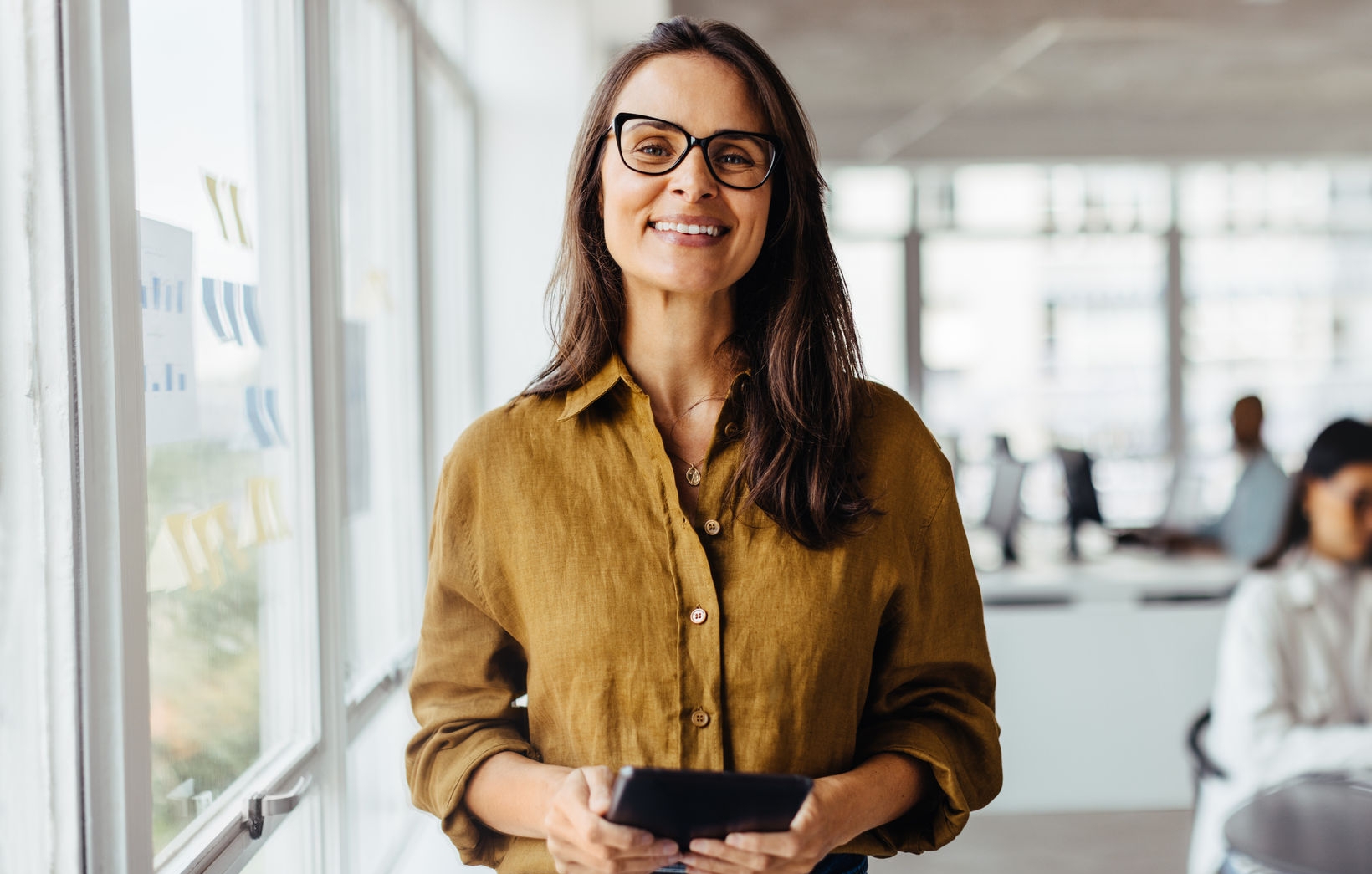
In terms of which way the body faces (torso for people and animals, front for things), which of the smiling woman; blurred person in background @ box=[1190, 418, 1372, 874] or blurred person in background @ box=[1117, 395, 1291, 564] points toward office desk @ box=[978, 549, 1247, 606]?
blurred person in background @ box=[1117, 395, 1291, 564]

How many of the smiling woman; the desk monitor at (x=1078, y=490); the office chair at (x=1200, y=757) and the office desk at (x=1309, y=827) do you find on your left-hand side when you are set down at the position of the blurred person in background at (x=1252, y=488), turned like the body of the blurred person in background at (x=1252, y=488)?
3

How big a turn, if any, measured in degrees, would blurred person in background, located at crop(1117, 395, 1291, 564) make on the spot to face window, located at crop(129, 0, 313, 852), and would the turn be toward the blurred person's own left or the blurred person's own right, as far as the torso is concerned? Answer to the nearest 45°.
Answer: approximately 90° to the blurred person's own left

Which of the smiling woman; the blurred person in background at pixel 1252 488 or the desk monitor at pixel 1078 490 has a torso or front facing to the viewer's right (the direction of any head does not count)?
the desk monitor

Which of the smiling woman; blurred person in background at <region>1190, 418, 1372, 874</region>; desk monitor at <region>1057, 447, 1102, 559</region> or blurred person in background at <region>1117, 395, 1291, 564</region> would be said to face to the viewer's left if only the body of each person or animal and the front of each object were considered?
blurred person in background at <region>1117, 395, 1291, 564</region>

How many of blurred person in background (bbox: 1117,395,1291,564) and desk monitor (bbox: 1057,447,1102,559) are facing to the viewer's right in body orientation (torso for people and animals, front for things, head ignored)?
1

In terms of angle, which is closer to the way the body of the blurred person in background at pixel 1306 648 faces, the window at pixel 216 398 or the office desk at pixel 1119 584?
the window

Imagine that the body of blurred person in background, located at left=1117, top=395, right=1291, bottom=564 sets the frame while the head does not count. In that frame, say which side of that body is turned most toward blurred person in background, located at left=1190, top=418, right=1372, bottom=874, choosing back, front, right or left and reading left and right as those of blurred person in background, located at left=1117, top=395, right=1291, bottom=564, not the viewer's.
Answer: left

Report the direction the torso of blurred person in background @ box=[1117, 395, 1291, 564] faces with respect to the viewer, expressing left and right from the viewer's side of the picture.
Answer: facing to the left of the viewer

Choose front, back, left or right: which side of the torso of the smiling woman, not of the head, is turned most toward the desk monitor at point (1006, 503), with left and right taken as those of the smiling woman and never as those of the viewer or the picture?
back

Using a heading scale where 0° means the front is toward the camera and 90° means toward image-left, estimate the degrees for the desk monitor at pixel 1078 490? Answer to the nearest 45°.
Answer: approximately 270°
